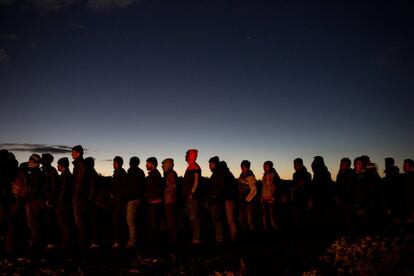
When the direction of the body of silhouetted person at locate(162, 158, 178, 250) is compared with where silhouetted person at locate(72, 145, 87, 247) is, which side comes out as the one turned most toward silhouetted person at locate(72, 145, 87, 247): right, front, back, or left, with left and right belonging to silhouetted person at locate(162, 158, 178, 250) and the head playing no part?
front

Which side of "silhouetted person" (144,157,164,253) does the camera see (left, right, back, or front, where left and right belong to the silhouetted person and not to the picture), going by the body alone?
left

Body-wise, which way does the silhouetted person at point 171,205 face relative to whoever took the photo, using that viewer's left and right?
facing to the left of the viewer

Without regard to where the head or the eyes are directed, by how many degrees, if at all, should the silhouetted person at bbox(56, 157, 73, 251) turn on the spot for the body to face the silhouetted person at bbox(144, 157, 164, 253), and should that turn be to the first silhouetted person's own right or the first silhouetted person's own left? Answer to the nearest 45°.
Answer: approximately 180°

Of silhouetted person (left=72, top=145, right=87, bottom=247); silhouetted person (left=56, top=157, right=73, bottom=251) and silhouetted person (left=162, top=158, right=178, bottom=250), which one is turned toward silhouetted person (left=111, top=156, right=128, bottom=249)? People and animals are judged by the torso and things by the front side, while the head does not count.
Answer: silhouetted person (left=162, top=158, right=178, bottom=250)

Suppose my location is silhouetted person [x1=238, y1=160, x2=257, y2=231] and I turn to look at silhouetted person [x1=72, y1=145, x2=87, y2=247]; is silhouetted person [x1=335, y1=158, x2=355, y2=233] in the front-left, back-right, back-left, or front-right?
back-left

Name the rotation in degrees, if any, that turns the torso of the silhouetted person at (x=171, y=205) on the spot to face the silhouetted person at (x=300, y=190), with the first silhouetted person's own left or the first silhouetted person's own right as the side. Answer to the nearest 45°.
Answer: approximately 135° to the first silhouetted person's own right

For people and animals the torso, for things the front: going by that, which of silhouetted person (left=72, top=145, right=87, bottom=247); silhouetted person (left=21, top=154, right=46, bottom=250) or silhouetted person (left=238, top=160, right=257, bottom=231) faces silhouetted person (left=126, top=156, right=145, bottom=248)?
silhouetted person (left=238, top=160, right=257, bottom=231)
